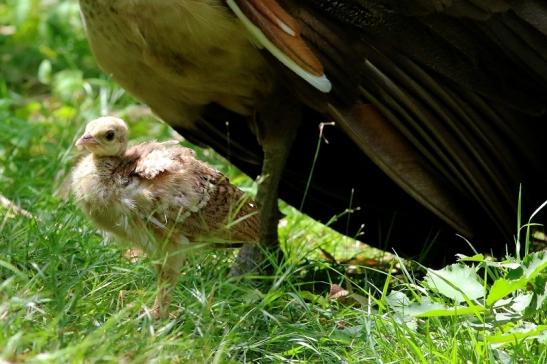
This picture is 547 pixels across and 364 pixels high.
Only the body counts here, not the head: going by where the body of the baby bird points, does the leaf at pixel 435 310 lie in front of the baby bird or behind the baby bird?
behind

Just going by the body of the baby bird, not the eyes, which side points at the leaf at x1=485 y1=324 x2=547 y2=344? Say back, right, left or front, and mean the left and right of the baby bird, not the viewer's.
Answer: back

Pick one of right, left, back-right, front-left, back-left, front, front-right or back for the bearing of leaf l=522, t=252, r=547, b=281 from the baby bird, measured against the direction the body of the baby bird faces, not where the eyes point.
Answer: back

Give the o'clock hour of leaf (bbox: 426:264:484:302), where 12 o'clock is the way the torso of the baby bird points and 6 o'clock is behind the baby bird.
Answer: The leaf is roughly at 6 o'clock from the baby bird.

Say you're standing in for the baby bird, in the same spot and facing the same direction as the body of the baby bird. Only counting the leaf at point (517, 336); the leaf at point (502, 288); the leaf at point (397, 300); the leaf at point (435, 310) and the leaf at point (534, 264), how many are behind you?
5

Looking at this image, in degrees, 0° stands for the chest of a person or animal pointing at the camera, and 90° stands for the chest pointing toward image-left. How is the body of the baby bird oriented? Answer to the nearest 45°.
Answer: approximately 90°

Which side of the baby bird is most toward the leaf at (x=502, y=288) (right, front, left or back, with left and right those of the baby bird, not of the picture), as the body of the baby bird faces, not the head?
back

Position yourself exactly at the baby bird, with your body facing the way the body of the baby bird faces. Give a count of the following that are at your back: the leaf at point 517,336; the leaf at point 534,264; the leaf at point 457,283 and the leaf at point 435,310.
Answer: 4

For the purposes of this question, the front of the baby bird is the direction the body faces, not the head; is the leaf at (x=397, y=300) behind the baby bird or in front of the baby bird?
behind
